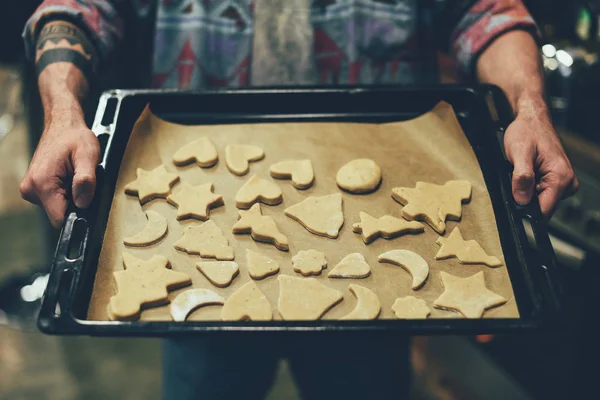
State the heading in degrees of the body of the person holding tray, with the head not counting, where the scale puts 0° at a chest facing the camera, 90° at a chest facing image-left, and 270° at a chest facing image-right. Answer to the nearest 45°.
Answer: approximately 0°

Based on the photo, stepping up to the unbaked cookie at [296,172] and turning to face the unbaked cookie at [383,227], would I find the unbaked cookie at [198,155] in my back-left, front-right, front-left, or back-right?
back-right

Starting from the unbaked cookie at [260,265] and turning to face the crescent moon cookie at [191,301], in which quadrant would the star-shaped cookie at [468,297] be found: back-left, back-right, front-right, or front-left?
back-left
